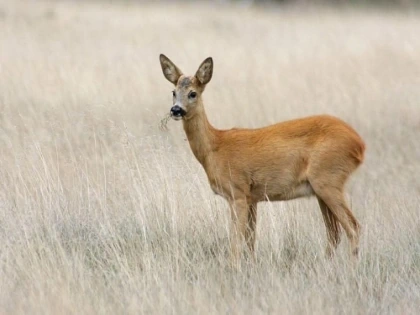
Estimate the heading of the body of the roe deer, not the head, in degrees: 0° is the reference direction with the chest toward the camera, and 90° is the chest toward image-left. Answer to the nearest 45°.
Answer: approximately 90°
